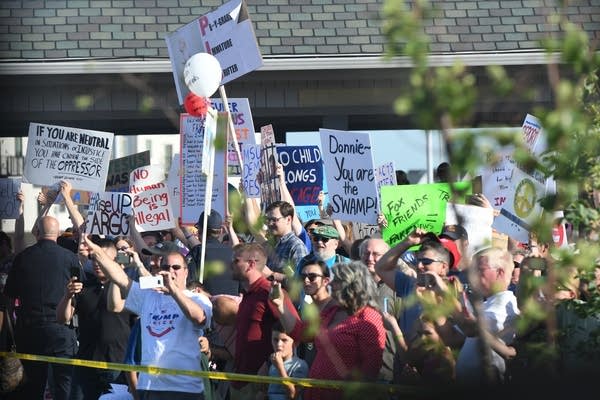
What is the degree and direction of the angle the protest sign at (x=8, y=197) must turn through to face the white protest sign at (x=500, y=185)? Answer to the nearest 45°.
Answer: approximately 45° to its left

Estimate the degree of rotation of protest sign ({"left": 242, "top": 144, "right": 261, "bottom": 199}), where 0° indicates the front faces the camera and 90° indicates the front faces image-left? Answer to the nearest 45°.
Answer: approximately 0°

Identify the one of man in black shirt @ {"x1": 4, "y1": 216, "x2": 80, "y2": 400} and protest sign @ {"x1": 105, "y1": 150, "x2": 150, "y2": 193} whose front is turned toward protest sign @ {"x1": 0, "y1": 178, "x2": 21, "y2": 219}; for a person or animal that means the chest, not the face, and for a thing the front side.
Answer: the man in black shirt

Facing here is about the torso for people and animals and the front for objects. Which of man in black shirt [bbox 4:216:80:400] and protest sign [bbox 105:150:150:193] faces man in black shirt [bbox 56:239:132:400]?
the protest sign

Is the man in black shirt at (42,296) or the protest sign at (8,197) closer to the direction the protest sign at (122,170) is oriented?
the man in black shirt

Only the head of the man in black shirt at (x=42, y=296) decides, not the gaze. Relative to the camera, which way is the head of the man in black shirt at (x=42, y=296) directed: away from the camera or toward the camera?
away from the camera

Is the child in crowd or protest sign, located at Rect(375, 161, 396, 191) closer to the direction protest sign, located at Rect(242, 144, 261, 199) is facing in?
the child in crowd

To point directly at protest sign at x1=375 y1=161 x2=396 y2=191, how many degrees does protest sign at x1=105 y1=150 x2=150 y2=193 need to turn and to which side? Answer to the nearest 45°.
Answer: approximately 45° to its left

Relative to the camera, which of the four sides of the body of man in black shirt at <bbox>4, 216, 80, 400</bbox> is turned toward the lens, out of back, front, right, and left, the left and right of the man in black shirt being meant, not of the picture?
back
